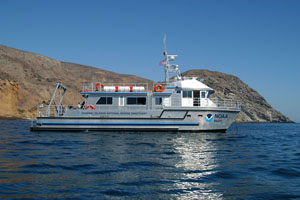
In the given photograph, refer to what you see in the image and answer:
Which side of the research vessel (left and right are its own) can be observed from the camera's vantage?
right
